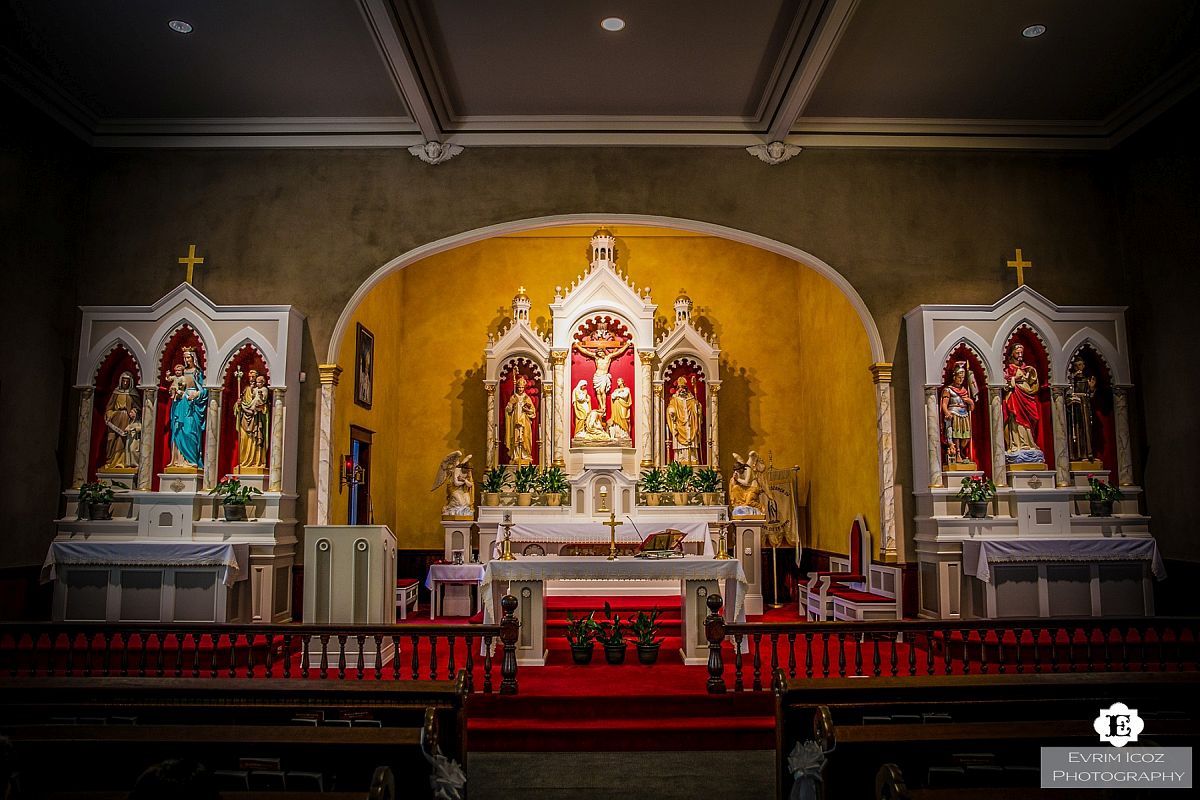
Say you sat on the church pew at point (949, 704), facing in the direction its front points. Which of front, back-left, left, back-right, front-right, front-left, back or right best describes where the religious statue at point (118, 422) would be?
left

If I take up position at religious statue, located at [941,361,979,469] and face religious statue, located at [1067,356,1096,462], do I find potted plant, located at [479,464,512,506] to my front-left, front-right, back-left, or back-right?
back-left

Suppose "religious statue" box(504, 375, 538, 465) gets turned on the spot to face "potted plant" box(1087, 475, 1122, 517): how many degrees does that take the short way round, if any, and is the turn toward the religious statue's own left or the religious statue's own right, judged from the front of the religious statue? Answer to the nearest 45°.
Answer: approximately 45° to the religious statue's own left

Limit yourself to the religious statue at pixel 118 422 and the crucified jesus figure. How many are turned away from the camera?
0

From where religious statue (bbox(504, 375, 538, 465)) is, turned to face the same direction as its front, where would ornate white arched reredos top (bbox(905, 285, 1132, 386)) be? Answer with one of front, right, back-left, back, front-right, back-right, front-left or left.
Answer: front-left

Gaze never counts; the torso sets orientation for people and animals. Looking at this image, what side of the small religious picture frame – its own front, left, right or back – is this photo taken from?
right

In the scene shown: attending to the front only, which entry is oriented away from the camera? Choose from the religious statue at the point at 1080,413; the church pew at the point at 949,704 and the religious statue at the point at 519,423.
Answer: the church pew

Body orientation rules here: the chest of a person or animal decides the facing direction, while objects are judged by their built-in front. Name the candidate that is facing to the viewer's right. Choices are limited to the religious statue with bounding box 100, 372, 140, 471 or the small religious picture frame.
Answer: the small religious picture frame

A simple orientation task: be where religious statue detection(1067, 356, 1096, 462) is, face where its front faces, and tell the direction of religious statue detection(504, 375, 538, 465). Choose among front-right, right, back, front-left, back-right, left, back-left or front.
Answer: right

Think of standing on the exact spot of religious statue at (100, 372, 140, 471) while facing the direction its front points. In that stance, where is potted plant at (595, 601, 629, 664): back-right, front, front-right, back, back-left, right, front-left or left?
front-left

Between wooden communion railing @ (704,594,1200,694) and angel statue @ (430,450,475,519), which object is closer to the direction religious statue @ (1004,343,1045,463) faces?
the wooden communion railing

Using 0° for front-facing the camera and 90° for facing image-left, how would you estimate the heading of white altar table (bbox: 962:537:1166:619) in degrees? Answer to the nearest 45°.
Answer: approximately 0°
